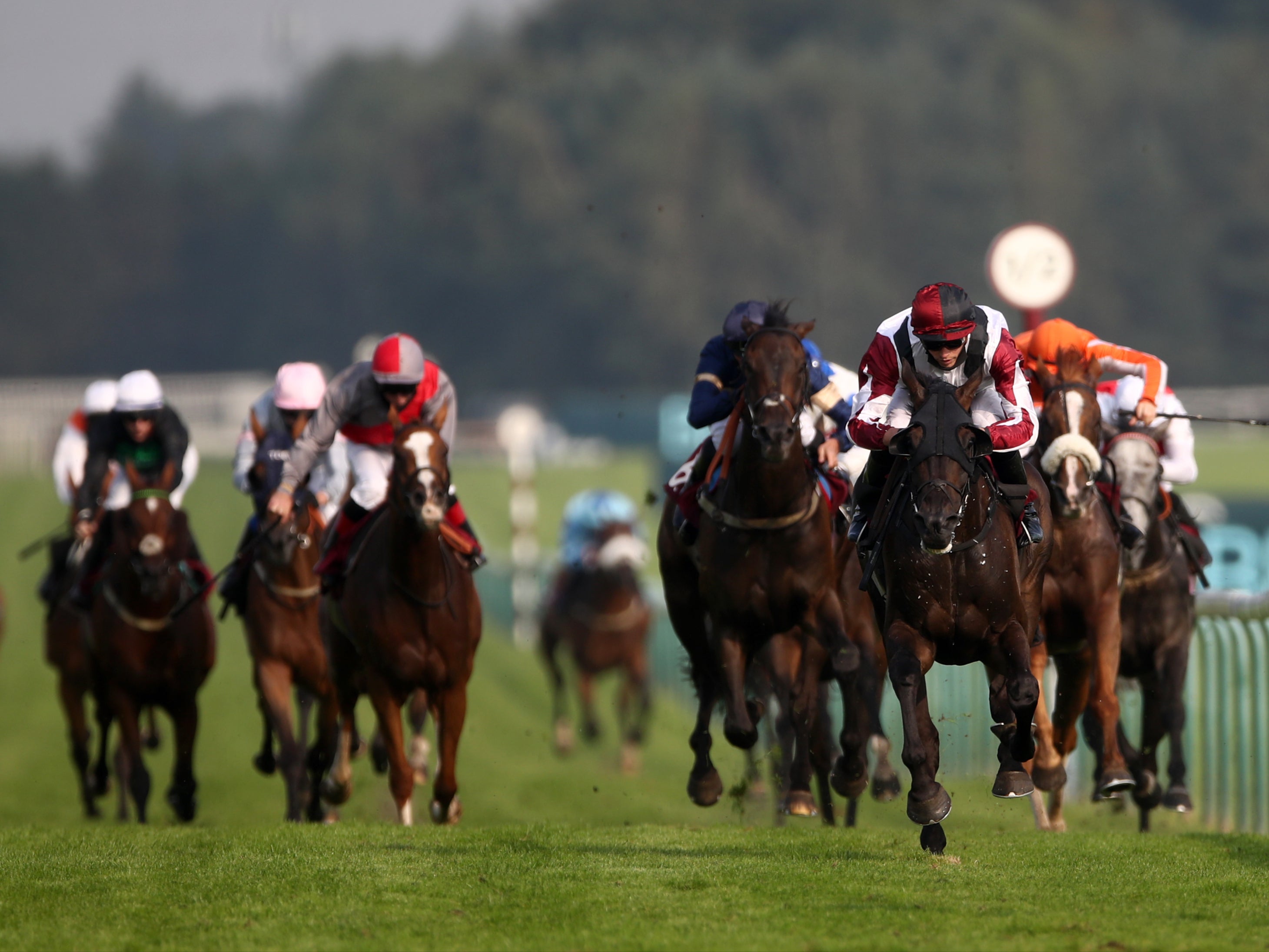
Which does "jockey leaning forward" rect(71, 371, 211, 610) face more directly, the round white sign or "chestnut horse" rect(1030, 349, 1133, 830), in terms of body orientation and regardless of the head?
the chestnut horse

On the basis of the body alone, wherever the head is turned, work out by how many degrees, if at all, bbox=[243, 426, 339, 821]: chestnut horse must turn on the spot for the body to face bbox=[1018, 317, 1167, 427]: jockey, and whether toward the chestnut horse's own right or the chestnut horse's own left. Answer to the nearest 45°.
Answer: approximately 45° to the chestnut horse's own left

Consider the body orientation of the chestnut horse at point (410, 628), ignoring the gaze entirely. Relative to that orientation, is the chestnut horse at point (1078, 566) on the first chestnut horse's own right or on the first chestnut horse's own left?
on the first chestnut horse's own left

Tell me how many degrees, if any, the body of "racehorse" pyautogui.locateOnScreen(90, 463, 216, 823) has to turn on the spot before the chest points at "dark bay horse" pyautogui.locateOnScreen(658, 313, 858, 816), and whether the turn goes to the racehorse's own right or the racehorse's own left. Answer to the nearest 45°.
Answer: approximately 45° to the racehorse's own left

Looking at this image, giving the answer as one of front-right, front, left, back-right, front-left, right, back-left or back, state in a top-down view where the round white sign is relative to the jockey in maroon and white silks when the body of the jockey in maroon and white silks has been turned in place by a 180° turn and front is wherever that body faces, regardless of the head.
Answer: front

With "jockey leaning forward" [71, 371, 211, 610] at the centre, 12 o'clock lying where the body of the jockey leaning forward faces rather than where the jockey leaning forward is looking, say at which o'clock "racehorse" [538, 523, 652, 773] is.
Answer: The racehorse is roughly at 7 o'clock from the jockey leaning forward.

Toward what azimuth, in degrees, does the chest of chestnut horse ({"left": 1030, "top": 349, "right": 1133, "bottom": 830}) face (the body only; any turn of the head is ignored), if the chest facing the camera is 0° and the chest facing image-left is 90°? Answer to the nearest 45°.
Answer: approximately 0°
